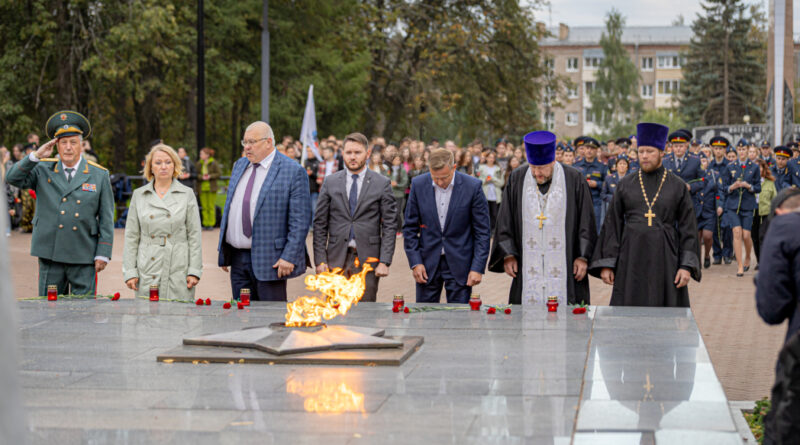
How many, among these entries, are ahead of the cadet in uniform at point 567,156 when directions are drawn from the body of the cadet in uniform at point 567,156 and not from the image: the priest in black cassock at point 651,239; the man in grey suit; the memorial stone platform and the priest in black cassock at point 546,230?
4

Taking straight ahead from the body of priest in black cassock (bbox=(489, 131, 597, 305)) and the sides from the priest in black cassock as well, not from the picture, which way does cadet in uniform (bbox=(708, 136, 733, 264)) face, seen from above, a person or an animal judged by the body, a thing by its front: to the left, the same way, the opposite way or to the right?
the same way

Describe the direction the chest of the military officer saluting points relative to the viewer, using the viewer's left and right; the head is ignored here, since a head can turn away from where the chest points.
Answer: facing the viewer

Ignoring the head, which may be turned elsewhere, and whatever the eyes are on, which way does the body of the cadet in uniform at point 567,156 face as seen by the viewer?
toward the camera

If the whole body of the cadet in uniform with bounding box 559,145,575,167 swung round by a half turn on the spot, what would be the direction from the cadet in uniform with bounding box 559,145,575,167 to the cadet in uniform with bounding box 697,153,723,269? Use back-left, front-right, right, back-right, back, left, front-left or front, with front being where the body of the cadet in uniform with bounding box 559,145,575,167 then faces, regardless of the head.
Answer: back-right

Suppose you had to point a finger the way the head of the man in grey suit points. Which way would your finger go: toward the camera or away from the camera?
toward the camera

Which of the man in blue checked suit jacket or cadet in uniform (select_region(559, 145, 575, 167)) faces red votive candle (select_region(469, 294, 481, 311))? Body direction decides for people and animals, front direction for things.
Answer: the cadet in uniform

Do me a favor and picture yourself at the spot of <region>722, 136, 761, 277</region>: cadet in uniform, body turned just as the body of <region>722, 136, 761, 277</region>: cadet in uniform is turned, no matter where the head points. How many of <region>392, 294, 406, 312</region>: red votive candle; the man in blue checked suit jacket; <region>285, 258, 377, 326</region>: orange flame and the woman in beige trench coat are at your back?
0

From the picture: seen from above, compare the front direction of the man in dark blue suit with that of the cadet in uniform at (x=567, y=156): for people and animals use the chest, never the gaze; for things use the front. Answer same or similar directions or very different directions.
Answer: same or similar directions

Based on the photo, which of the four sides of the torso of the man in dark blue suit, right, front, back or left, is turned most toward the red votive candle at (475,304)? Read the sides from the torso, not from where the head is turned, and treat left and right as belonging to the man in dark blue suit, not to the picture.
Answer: front

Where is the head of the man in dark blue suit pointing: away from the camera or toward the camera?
toward the camera

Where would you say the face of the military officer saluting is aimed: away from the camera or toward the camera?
toward the camera

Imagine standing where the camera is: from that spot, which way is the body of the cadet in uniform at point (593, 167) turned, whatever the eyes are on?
toward the camera

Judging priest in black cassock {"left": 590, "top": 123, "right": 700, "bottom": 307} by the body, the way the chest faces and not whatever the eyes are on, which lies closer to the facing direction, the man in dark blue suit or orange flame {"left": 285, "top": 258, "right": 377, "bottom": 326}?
the orange flame

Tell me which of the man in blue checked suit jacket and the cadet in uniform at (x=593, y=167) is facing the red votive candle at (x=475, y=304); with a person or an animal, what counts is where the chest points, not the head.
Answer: the cadet in uniform

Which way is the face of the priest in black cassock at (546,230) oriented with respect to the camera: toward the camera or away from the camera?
toward the camera

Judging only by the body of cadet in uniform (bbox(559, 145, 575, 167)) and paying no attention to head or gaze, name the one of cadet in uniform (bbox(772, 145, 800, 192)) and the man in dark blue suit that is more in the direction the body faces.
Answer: the man in dark blue suit

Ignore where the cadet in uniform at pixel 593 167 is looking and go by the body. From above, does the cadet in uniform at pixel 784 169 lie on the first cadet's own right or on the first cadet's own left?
on the first cadet's own left

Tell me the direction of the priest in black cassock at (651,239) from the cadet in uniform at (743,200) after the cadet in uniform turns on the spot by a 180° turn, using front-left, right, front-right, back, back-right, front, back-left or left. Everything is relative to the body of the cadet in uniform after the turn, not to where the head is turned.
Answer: back

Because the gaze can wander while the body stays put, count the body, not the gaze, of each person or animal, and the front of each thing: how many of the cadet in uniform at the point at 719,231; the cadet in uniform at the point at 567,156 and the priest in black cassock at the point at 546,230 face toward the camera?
3
